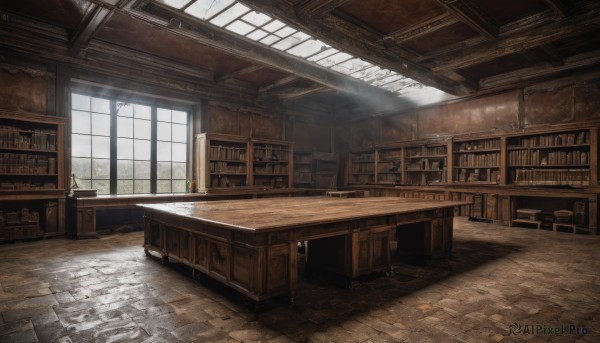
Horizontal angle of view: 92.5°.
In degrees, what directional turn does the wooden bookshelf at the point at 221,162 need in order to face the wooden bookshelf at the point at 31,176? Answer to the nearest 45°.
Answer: approximately 90° to its right

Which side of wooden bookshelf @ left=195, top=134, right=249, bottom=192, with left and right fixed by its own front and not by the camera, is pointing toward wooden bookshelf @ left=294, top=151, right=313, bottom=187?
left

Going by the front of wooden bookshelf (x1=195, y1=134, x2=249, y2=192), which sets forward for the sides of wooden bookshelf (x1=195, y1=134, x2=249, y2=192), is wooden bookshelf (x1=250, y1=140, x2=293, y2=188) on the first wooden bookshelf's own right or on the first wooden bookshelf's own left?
on the first wooden bookshelf's own left

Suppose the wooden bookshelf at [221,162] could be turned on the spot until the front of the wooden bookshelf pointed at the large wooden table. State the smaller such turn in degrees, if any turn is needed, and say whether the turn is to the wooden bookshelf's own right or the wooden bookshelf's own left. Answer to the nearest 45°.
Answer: approximately 45° to the wooden bookshelf's own right

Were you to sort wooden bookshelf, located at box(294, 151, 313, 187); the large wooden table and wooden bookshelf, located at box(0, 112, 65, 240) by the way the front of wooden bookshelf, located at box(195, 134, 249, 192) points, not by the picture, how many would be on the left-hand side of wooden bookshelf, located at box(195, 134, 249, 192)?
1

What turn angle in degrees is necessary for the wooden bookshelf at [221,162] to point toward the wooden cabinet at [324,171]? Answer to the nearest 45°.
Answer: approximately 90° to its left

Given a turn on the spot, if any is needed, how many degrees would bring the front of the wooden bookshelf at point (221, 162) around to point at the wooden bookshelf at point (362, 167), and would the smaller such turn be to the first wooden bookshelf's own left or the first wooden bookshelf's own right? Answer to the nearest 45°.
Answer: approximately 45° to the first wooden bookshelf's own left

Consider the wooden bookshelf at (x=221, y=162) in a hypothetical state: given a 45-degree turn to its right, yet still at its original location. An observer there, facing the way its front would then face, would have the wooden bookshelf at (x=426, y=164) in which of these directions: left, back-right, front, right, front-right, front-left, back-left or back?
left

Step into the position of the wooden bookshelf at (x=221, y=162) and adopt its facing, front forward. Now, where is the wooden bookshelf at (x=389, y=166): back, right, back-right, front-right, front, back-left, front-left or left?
front-left

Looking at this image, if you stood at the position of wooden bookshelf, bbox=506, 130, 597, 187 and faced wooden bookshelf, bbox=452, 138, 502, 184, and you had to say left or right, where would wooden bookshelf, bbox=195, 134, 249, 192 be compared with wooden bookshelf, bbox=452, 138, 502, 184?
left

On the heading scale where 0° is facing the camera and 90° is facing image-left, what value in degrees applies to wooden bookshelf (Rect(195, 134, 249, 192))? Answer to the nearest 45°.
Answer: approximately 315°

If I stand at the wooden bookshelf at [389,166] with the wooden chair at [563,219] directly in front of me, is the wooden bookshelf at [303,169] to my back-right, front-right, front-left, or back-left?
back-right

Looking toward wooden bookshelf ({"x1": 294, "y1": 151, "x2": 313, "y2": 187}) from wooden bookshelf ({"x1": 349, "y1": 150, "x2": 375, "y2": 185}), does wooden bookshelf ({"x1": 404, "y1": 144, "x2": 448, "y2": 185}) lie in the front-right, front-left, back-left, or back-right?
back-left
